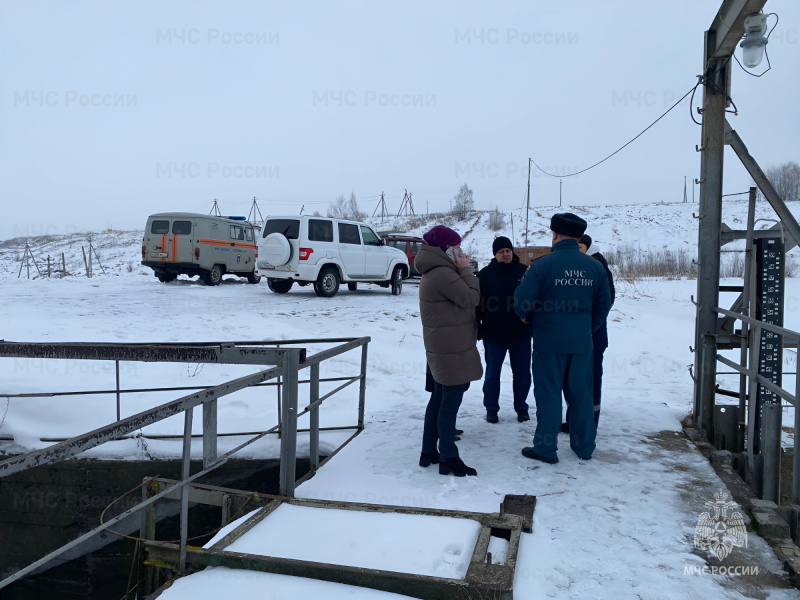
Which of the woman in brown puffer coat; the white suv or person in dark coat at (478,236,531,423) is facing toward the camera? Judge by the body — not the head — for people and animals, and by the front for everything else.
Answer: the person in dark coat

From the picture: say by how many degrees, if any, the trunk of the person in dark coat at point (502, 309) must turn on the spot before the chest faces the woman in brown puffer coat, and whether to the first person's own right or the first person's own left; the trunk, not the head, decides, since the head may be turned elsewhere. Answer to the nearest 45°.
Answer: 0° — they already face them

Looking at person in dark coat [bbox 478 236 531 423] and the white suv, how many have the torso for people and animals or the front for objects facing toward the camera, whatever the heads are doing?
1

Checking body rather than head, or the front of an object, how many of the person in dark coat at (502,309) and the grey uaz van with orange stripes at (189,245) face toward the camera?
1

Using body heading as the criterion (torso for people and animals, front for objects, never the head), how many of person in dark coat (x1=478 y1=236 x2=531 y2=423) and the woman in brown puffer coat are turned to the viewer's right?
1

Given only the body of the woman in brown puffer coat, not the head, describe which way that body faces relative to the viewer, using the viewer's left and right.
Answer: facing to the right of the viewer

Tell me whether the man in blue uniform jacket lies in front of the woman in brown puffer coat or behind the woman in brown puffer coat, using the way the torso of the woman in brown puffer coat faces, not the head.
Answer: in front

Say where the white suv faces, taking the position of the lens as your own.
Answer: facing away from the viewer and to the right of the viewer

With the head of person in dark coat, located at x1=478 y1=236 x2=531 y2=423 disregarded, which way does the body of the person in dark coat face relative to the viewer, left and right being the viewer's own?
facing the viewer
